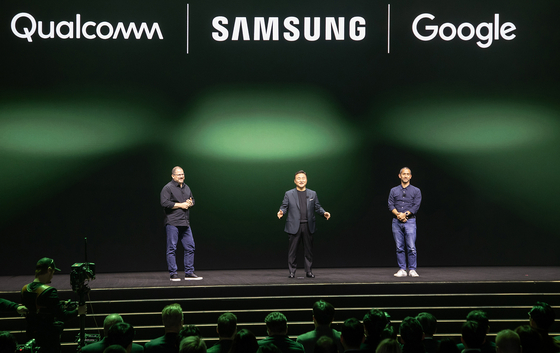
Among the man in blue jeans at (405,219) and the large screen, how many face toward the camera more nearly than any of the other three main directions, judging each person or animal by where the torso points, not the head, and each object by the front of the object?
2

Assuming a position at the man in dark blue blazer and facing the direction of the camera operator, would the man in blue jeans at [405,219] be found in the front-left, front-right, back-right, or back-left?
back-left

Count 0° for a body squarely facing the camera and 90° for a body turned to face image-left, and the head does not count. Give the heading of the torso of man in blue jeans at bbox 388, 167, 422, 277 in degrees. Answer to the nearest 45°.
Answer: approximately 0°

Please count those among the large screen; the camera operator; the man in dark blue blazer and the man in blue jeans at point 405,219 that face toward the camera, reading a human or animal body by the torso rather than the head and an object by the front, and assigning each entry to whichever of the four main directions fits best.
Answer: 3

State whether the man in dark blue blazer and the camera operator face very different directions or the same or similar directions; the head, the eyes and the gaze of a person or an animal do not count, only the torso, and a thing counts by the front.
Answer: very different directions

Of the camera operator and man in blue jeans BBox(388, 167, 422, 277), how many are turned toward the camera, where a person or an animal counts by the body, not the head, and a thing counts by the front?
1

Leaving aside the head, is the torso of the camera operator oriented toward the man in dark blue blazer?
yes

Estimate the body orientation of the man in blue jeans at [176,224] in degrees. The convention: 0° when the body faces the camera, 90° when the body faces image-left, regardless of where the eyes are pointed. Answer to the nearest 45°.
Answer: approximately 315°
